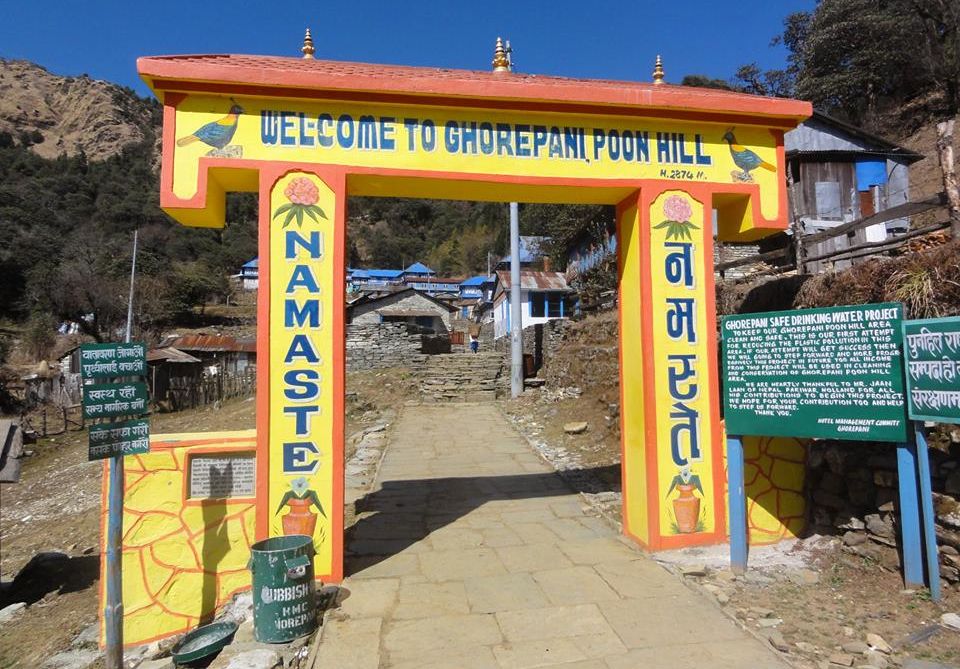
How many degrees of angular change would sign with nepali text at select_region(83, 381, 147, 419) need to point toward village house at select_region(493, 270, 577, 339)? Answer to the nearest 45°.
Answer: approximately 135° to its left

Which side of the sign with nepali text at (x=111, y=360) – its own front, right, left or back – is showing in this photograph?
front

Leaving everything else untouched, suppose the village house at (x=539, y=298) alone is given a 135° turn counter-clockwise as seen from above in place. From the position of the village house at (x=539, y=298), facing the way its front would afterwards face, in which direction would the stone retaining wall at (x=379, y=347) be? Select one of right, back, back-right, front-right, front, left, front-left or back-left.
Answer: back-left

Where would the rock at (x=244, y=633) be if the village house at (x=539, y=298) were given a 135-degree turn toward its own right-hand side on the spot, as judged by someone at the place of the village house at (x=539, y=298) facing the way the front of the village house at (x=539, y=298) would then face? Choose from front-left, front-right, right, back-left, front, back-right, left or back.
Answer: left

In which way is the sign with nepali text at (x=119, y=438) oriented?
toward the camera

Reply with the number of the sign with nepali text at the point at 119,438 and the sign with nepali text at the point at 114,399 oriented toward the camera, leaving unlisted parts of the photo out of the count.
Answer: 2

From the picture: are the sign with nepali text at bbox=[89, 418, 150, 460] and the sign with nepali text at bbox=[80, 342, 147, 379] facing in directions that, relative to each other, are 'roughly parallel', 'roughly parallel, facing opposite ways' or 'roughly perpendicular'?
roughly parallel

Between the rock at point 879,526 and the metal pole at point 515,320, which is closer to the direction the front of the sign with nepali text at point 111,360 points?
the rock

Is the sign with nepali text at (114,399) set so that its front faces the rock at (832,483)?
no

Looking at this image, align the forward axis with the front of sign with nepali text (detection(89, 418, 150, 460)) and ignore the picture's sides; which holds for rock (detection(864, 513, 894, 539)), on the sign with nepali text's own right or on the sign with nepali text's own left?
on the sign with nepali text's own left

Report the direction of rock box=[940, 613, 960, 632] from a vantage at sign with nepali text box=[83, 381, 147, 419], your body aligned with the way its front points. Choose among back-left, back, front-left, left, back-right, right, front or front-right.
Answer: front-left

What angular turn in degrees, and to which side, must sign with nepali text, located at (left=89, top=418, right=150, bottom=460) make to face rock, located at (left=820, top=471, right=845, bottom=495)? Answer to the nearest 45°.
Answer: approximately 90° to its left

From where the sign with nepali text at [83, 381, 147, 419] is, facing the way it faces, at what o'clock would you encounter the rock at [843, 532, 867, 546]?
The rock is roughly at 10 o'clock from the sign with nepali text.

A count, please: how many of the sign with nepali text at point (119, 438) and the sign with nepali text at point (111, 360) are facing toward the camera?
2
